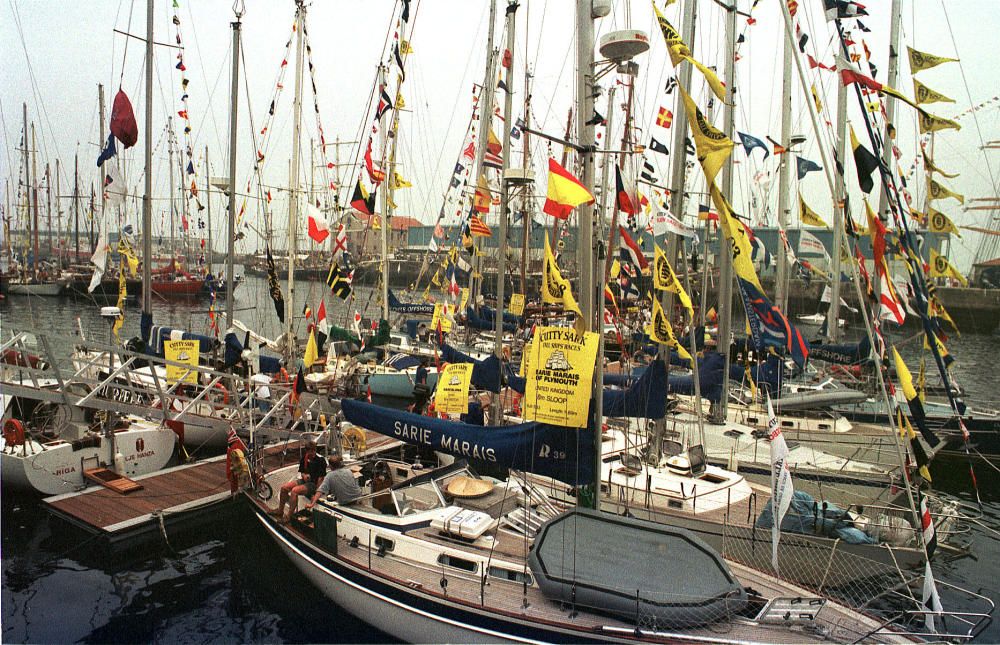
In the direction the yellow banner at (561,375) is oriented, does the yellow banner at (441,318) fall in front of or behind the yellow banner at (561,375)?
behind

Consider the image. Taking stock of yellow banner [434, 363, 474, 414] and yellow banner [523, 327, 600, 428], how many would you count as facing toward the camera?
2

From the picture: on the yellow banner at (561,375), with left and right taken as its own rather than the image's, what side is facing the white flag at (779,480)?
left

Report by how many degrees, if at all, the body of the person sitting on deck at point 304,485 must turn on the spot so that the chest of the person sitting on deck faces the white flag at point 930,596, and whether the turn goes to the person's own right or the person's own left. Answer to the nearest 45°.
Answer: approximately 90° to the person's own left

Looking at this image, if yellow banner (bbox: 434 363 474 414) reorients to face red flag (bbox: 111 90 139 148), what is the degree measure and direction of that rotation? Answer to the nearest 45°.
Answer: approximately 135° to its right

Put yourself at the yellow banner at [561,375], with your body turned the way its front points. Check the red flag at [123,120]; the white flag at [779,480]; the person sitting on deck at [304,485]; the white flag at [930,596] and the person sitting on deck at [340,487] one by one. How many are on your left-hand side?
2

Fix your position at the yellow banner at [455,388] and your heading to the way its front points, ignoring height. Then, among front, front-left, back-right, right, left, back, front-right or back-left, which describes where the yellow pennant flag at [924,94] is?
left

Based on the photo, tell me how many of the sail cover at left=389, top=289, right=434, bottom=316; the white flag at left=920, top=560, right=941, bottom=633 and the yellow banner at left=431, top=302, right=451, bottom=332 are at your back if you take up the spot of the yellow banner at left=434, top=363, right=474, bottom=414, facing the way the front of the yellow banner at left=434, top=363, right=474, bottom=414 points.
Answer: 2

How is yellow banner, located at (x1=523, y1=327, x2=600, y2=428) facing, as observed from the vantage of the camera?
facing the viewer

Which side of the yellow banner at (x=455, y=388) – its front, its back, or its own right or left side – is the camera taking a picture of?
front
